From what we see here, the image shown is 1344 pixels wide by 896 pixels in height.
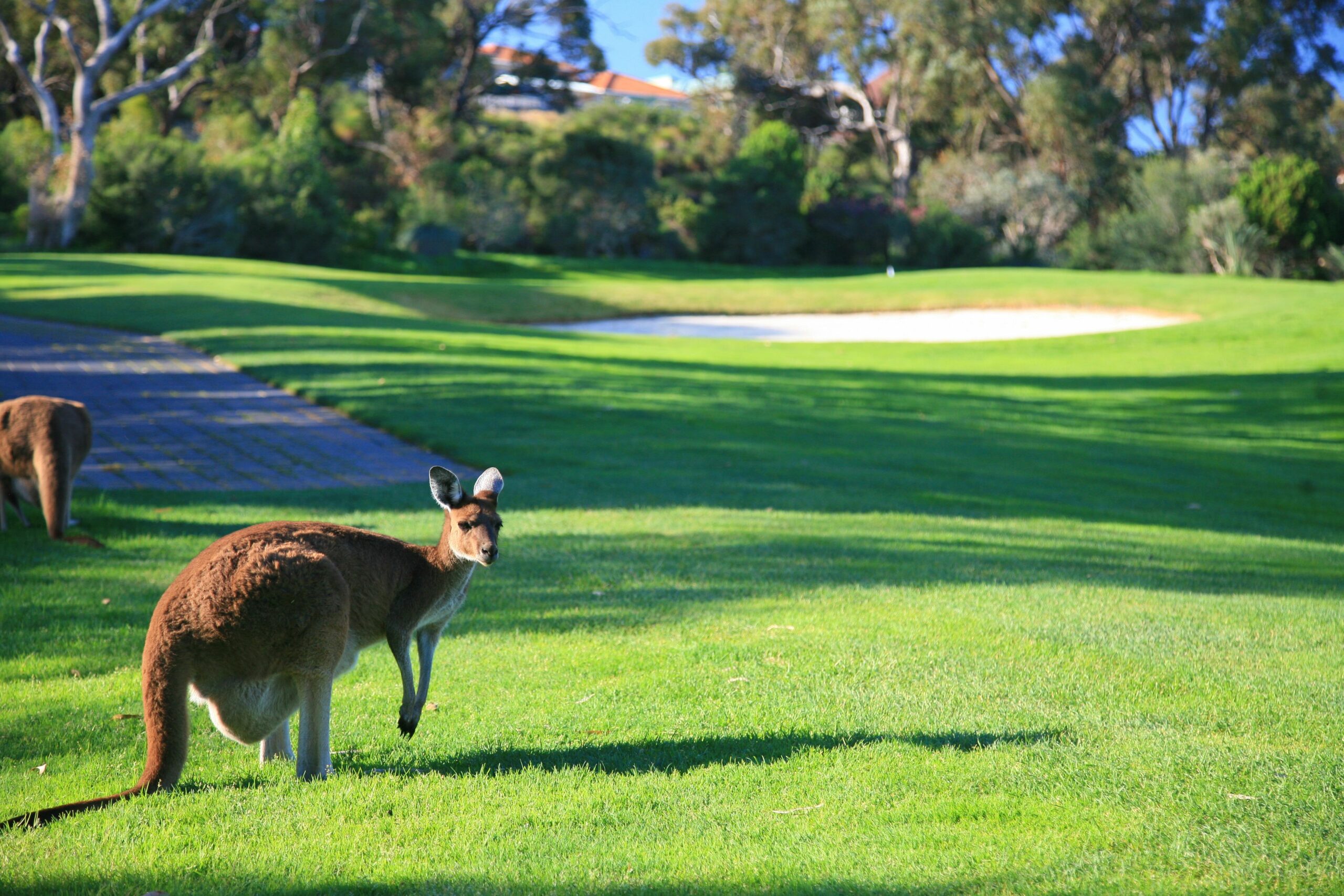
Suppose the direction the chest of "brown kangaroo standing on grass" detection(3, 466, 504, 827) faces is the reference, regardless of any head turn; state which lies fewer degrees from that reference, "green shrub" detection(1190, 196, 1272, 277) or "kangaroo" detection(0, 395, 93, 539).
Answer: the green shrub

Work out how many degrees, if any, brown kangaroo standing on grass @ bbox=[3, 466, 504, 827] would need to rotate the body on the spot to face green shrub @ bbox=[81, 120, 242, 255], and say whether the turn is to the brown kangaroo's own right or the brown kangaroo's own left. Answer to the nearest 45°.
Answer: approximately 90° to the brown kangaroo's own left

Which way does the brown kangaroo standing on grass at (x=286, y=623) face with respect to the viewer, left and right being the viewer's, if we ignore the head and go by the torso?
facing to the right of the viewer

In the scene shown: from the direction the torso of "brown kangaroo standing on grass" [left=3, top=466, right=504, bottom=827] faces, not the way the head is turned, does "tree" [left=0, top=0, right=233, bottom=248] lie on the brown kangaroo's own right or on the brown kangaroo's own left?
on the brown kangaroo's own left

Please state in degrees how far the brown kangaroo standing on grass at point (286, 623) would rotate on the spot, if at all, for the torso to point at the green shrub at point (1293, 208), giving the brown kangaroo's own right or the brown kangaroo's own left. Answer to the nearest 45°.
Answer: approximately 45° to the brown kangaroo's own left

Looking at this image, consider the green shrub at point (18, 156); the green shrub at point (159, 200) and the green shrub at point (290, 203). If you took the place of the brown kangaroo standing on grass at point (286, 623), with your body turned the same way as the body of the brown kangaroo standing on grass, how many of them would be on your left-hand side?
3

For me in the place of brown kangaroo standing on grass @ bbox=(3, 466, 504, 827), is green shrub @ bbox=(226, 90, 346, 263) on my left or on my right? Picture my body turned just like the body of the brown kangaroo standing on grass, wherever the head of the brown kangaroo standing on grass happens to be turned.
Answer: on my left

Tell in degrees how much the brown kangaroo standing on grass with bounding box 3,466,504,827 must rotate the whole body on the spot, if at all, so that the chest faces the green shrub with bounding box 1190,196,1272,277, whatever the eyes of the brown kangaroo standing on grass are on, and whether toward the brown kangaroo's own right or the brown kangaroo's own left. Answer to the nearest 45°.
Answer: approximately 45° to the brown kangaroo's own left

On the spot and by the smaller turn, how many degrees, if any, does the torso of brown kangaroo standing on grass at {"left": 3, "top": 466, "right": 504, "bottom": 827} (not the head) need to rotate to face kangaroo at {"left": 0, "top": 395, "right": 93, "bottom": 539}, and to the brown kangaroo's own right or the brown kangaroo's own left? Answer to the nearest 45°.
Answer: approximately 90° to the brown kangaroo's own left
